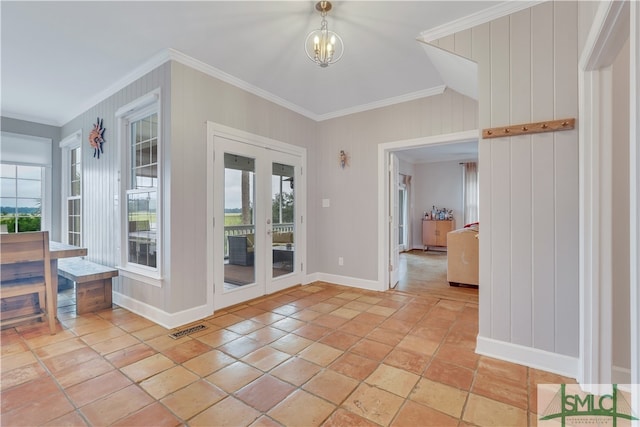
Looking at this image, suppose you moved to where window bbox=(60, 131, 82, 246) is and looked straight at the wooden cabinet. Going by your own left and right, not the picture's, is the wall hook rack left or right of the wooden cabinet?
right

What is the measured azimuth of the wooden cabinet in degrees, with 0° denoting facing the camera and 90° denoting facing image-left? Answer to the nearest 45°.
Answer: approximately 0°

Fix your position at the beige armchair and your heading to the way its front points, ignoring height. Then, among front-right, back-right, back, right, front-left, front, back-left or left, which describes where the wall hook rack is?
back

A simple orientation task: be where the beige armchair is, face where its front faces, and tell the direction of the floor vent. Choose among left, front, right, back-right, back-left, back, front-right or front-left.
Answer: back-left

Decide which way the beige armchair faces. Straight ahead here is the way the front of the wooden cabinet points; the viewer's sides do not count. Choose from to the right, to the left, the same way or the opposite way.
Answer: the opposite way

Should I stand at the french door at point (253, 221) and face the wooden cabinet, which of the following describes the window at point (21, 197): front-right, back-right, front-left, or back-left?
back-left

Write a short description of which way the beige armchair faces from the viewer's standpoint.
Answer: facing away from the viewer

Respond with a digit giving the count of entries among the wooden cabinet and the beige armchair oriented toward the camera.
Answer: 1

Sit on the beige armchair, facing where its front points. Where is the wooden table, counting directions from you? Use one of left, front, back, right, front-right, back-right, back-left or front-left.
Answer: back-left

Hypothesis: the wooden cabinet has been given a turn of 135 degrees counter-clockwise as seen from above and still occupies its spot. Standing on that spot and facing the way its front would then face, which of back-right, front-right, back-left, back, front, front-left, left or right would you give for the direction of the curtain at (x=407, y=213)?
back-left

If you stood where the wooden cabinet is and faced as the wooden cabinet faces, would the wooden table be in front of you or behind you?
in front

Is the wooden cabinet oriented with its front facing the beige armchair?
yes

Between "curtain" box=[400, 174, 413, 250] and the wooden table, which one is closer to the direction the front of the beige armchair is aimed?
the curtain

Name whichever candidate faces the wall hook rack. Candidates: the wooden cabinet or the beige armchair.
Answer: the wooden cabinet

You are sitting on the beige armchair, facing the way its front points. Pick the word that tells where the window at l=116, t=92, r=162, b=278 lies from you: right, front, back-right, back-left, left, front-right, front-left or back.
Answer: back-left

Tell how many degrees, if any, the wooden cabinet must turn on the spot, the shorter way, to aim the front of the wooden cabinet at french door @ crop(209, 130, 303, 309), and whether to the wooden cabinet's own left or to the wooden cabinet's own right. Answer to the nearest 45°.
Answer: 0° — it already faces it
